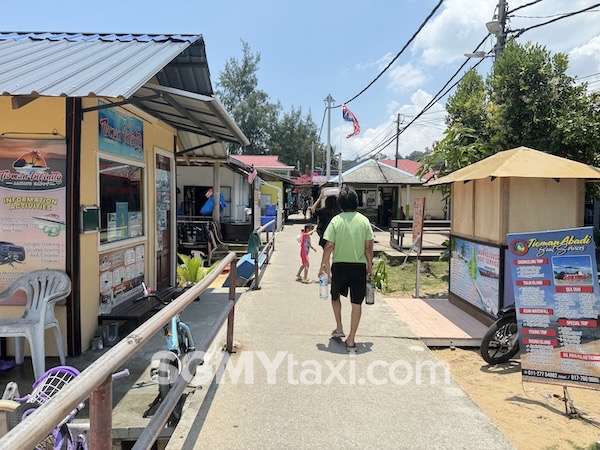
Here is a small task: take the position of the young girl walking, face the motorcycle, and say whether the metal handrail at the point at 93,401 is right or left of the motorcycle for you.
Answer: right

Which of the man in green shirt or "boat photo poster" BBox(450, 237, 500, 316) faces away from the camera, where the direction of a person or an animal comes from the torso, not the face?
the man in green shirt

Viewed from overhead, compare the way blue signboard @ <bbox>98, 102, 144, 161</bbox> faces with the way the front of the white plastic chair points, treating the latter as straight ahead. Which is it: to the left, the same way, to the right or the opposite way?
to the left

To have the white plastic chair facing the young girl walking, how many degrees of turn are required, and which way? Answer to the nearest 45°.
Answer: approximately 180°

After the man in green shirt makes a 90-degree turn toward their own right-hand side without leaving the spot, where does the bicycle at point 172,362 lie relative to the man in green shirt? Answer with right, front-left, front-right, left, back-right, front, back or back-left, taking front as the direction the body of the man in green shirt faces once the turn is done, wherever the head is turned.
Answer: back-right

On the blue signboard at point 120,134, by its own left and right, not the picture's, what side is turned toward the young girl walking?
left

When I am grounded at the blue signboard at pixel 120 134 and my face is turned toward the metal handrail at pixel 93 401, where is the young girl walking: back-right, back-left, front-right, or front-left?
back-left

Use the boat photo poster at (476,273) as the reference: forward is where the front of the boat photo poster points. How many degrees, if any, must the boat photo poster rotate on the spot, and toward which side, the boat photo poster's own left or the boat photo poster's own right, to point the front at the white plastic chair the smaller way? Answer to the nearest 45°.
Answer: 0° — it already faces it

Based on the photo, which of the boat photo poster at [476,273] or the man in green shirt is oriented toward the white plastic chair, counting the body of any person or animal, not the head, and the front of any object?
the boat photo poster

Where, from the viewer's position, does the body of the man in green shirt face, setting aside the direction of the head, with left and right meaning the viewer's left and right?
facing away from the viewer

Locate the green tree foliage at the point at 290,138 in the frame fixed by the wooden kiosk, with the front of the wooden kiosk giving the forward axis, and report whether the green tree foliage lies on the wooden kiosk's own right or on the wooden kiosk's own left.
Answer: on the wooden kiosk's own right
